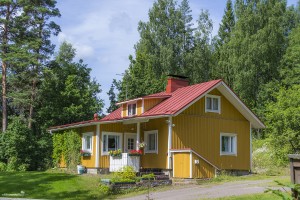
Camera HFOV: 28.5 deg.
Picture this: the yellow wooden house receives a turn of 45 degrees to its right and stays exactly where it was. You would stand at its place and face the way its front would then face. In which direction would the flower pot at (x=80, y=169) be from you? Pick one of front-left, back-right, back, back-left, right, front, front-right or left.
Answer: front

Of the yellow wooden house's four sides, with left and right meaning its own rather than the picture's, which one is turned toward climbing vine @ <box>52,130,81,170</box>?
right

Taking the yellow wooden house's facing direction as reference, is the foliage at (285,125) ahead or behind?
behind

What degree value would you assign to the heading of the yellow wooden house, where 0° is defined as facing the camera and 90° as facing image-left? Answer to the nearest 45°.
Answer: approximately 45°

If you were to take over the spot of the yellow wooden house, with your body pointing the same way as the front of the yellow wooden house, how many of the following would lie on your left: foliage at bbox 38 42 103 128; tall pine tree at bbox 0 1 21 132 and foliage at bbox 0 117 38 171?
0

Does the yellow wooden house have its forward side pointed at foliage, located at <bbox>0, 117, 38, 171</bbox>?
no

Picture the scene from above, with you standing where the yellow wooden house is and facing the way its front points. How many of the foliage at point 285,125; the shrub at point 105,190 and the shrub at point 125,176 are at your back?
1

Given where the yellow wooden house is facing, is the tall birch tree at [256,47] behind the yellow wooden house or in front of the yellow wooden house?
behind

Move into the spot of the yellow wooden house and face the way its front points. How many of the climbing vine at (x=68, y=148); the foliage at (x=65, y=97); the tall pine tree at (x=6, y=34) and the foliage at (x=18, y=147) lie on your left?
0

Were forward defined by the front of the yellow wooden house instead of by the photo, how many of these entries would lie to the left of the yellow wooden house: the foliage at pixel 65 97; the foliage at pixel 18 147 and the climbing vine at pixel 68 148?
0

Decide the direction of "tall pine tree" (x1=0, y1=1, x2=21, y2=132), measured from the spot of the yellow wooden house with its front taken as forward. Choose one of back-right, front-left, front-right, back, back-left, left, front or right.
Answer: right

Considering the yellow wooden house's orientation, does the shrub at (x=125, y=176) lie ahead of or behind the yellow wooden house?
ahead
